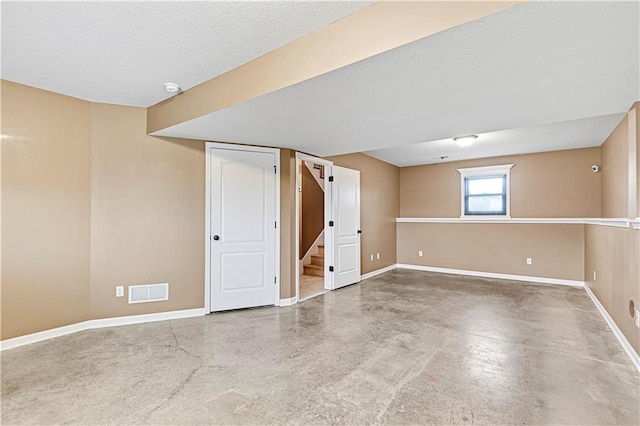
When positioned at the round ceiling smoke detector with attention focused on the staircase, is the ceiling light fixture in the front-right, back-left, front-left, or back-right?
front-right

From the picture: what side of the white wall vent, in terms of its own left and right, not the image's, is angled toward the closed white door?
left

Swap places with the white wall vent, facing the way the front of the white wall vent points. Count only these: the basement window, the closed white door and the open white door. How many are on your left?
3

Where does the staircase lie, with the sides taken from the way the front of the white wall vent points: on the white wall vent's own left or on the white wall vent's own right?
on the white wall vent's own left

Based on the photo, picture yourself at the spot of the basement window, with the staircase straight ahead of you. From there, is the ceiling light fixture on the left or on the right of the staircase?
left

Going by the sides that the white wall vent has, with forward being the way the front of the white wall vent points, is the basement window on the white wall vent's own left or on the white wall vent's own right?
on the white wall vent's own left

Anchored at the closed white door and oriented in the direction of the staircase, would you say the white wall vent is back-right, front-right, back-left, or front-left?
back-left

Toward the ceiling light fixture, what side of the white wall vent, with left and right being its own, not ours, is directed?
left

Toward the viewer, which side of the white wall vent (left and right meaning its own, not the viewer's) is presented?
front

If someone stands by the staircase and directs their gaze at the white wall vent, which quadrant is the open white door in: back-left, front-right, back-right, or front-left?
front-left

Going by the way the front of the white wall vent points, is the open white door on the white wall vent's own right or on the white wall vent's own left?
on the white wall vent's own left
